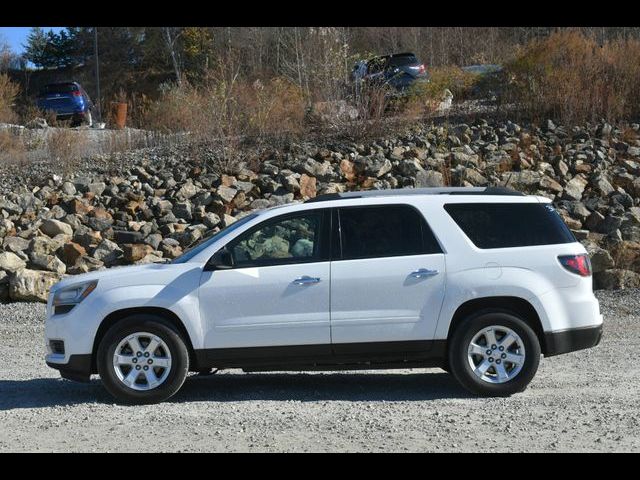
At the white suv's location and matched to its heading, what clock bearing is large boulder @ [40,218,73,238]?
The large boulder is roughly at 2 o'clock from the white suv.

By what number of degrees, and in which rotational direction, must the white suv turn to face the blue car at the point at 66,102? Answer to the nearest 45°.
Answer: approximately 90° to its right

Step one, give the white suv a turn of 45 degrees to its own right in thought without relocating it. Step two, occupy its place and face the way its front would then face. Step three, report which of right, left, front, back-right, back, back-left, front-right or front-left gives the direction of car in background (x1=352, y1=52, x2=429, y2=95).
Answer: front-right

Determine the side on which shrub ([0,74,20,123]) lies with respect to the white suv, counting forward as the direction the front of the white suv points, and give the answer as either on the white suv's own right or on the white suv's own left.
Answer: on the white suv's own right

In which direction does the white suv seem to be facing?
to the viewer's left

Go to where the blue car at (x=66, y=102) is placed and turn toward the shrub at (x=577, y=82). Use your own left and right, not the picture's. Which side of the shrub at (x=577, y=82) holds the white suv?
right

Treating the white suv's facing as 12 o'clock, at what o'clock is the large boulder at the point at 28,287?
The large boulder is roughly at 2 o'clock from the white suv.

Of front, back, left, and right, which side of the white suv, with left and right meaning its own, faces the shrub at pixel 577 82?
right

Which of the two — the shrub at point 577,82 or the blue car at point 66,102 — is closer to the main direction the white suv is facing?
the blue car

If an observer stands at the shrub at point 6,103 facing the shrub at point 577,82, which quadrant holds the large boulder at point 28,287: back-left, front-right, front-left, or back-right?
front-right
